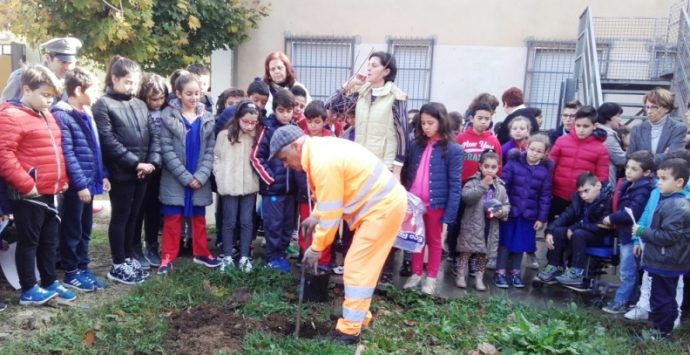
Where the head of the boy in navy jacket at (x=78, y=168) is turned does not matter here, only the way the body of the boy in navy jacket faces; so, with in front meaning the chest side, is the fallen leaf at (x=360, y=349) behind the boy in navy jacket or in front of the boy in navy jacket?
in front

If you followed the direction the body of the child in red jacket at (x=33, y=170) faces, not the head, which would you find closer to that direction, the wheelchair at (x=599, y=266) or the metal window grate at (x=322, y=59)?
the wheelchair

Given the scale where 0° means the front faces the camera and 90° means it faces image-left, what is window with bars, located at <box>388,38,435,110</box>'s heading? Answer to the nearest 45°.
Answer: approximately 0°

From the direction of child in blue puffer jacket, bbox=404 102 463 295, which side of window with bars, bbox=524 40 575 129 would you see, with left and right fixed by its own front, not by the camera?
front

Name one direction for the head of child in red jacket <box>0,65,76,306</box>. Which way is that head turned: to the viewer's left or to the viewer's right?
to the viewer's right

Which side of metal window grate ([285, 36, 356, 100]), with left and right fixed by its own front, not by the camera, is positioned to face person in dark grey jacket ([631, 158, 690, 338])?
front

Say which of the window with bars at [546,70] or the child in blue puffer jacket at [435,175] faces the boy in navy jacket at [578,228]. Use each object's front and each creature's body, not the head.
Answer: the window with bars

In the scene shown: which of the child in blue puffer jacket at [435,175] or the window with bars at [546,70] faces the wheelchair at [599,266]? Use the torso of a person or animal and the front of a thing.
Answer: the window with bars

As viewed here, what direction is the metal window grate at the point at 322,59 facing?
toward the camera

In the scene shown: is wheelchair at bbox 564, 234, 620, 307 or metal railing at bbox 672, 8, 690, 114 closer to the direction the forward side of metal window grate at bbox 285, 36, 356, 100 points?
the wheelchair

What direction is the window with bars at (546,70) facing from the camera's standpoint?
toward the camera
